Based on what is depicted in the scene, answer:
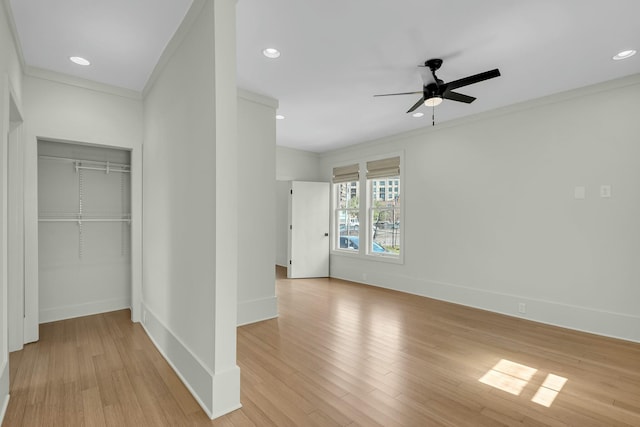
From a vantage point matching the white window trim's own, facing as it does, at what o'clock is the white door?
The white door is roughly at 2 o'clock from the white window trim.

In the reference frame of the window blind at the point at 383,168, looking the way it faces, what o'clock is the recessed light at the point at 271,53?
The recessed light is roughly at 11 o'clock from the window blind.

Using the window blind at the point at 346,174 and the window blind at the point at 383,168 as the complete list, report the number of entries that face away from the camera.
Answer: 0

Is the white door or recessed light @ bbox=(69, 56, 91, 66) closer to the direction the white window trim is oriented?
the recessed light

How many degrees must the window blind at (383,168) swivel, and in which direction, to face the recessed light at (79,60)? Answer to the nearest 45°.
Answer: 0° — it already faces it

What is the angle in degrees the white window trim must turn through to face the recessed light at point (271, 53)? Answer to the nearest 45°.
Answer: approximately 45° to its left

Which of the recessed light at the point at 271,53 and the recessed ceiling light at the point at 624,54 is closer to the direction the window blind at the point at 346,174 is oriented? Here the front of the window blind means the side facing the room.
the recessed light

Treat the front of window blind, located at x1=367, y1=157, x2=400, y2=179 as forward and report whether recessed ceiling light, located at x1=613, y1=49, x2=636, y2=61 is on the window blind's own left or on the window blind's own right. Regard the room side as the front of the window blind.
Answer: on the window blind's own left

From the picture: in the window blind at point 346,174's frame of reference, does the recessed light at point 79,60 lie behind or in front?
in front

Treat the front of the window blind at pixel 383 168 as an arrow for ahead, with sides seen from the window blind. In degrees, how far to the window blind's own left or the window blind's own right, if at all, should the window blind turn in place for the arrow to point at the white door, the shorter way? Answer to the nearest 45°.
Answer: approximately 45° to the window blind's own right

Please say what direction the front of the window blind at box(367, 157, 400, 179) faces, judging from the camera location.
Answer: facing the viewer and to the left of the viewer
